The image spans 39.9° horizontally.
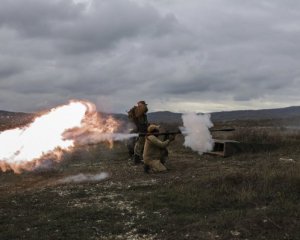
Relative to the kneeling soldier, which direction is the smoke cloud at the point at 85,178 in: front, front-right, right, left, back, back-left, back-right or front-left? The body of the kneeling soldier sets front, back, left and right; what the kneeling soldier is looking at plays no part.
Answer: back

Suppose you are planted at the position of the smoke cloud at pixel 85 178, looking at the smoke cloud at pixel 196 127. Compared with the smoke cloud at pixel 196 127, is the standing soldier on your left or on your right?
left

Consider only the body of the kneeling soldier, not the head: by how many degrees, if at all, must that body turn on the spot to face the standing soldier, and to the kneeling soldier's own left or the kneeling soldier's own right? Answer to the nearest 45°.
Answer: approximately 90° to the kneeling soldier's own left

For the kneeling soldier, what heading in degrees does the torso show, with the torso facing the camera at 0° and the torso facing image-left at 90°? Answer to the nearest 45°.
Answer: approximately 270°

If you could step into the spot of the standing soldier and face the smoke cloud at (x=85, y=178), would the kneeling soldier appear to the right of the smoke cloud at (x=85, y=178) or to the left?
left

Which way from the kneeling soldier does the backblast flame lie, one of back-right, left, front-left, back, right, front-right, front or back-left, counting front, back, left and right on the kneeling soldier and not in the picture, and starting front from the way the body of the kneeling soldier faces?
back

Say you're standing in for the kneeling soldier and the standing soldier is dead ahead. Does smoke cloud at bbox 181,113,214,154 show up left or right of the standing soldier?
right

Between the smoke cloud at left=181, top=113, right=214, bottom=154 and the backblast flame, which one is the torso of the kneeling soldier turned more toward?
the smoke cloud
